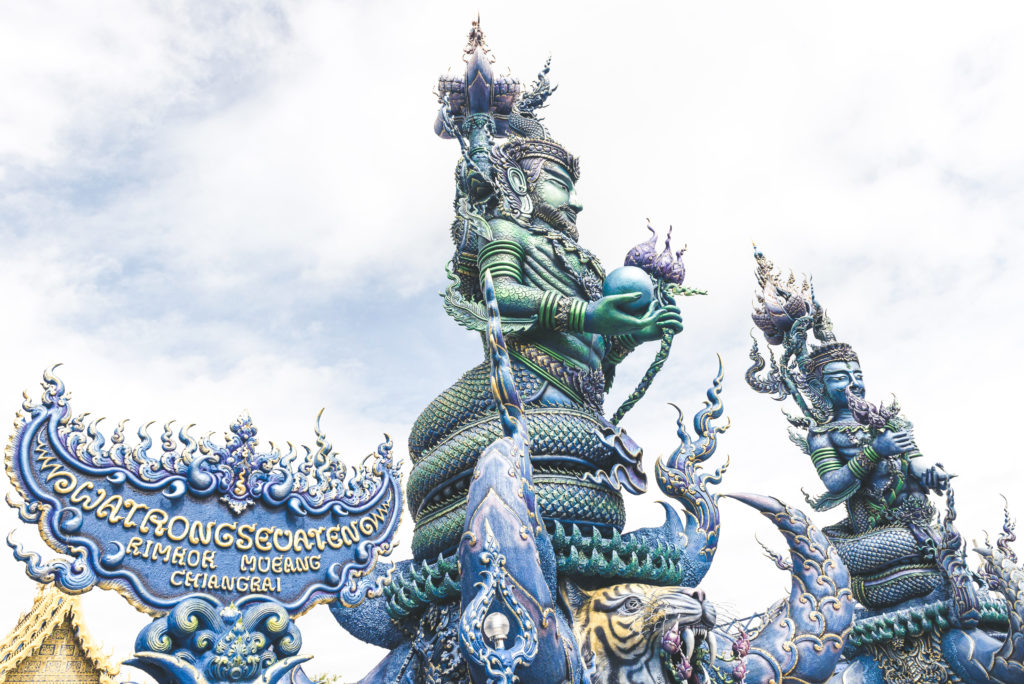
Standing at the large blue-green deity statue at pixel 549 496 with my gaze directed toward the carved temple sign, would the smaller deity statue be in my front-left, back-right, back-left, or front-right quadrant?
back-right

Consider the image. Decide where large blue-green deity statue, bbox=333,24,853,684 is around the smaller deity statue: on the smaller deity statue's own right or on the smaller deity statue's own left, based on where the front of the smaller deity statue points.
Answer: on the smaller deity statue's own right

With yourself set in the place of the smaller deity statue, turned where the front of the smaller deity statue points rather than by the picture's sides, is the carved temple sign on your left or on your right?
on your right

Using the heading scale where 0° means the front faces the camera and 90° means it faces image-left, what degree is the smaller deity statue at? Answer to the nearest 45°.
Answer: approximately 315°
